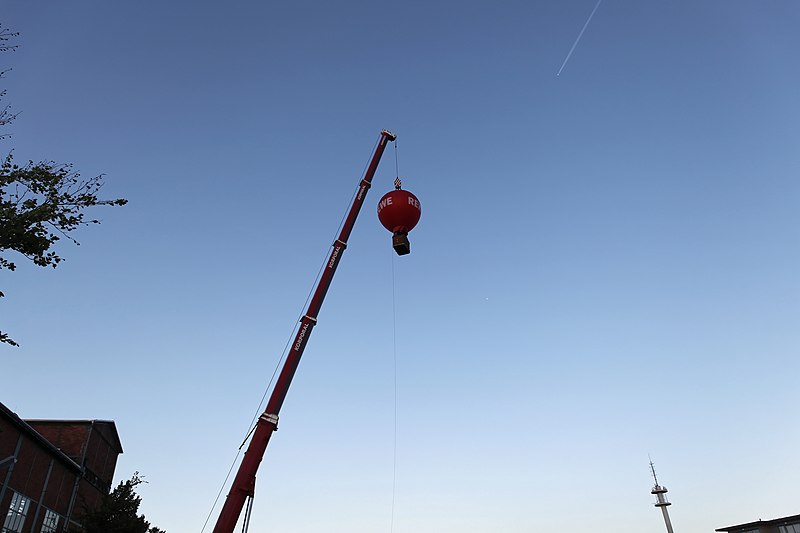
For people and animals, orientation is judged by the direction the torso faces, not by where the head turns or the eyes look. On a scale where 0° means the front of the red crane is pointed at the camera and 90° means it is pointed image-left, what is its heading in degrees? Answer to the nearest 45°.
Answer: approximately 270°
